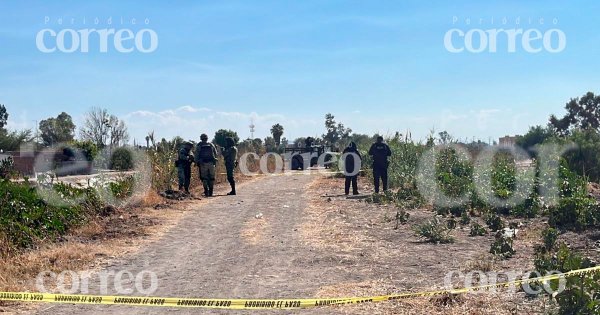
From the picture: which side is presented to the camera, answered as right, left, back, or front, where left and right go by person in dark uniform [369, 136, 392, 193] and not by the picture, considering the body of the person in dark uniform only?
back

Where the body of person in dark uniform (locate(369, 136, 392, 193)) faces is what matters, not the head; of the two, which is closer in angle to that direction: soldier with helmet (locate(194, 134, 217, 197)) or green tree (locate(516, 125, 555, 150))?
the green tree

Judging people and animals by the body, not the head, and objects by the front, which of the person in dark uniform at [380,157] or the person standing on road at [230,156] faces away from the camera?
the person in dark uniform

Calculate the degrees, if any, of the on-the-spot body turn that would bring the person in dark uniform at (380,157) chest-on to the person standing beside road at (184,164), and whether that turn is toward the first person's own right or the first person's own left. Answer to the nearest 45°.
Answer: approximately 90° to the first person's own left

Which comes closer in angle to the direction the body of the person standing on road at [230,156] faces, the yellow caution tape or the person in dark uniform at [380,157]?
the yellow caution tape
